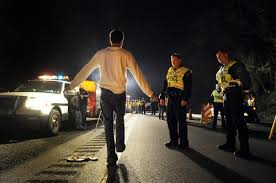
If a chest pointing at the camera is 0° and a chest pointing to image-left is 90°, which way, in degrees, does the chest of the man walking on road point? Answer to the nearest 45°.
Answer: approximately 180°

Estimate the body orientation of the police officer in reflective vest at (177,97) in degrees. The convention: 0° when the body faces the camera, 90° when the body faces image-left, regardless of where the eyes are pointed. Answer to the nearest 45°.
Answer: approximately 45°

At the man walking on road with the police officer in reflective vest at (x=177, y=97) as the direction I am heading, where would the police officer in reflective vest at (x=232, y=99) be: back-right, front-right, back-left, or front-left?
front-right

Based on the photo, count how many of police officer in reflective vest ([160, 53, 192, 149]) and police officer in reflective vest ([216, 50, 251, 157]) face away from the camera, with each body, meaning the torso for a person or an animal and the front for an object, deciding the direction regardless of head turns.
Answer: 0

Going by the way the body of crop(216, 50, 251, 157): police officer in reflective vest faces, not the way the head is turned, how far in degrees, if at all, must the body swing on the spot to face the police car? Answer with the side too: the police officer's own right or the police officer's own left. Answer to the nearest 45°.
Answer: approximately 45° to the police officer's own right

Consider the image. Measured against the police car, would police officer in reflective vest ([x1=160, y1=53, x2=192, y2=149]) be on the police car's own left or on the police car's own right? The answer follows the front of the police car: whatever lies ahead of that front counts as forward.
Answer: on the police car's own left

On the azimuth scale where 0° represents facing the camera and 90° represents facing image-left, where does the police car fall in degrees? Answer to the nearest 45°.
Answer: approximately 45°

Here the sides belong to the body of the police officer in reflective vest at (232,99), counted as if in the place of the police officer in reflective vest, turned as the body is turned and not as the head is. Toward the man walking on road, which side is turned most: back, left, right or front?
front

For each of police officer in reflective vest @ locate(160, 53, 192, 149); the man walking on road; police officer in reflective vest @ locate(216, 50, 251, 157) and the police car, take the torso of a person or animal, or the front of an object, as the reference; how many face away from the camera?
1

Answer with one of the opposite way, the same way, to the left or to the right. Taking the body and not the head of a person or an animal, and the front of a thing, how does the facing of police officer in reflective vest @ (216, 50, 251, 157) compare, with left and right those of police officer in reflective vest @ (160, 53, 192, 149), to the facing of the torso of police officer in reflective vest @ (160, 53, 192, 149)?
the same way

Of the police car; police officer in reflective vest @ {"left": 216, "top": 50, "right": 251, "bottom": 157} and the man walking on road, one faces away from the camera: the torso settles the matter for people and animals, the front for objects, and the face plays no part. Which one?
the man walking on road

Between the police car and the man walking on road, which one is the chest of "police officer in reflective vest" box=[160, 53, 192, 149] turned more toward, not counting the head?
the man walking on road

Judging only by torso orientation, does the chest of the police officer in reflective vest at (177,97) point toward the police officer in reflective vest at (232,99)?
no

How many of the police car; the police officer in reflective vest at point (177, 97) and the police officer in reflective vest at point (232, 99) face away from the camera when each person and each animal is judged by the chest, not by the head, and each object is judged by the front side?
0

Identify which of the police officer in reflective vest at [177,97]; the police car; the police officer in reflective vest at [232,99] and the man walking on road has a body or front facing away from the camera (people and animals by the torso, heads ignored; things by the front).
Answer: the man walking on road

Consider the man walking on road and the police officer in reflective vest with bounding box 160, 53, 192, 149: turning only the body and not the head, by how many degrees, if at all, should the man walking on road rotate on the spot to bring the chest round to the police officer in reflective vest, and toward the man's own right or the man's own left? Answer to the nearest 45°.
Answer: approximately 45° to the man's own right

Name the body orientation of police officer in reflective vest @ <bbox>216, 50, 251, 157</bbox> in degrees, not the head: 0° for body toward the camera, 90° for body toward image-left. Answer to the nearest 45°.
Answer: approximately 45°
